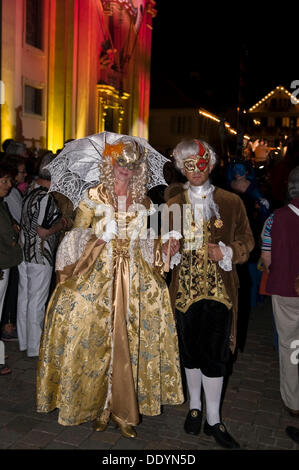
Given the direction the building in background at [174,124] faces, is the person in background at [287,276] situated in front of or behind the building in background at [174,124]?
in front

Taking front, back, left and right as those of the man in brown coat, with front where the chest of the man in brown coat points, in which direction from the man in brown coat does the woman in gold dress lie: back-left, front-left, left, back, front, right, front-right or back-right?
right

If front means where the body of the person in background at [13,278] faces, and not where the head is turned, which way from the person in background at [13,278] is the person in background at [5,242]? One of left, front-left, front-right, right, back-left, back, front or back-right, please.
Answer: right

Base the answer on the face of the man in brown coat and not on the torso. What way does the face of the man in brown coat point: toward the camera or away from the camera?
toward the camera

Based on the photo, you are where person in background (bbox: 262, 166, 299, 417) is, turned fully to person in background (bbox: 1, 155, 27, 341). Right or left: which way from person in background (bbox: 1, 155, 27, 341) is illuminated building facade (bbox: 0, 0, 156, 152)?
right

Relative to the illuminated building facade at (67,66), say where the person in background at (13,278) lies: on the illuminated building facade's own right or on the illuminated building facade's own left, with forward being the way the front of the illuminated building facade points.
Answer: on the illuminated building facade's own right

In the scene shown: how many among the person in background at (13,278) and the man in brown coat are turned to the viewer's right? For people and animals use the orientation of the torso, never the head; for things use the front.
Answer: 1

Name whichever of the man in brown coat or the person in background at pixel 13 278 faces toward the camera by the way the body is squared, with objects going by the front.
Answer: the man in brown coat

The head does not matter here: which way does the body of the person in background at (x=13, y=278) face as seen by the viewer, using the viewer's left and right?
facing to the right of the viewer

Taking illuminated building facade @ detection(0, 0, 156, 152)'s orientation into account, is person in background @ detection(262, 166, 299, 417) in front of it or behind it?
in front

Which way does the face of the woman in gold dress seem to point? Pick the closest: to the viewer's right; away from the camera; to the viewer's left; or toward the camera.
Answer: toward the camera

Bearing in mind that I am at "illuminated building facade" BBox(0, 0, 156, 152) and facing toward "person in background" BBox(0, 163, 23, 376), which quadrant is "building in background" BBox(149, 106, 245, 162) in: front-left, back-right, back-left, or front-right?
back-left

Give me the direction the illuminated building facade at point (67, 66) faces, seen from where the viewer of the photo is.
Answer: facing the viewer and to the right of the viewer

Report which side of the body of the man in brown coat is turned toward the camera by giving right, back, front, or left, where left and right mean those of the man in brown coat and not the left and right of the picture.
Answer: front

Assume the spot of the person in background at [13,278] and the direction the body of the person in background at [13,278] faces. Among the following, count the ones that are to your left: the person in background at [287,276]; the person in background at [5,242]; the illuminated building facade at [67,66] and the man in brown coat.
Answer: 1
